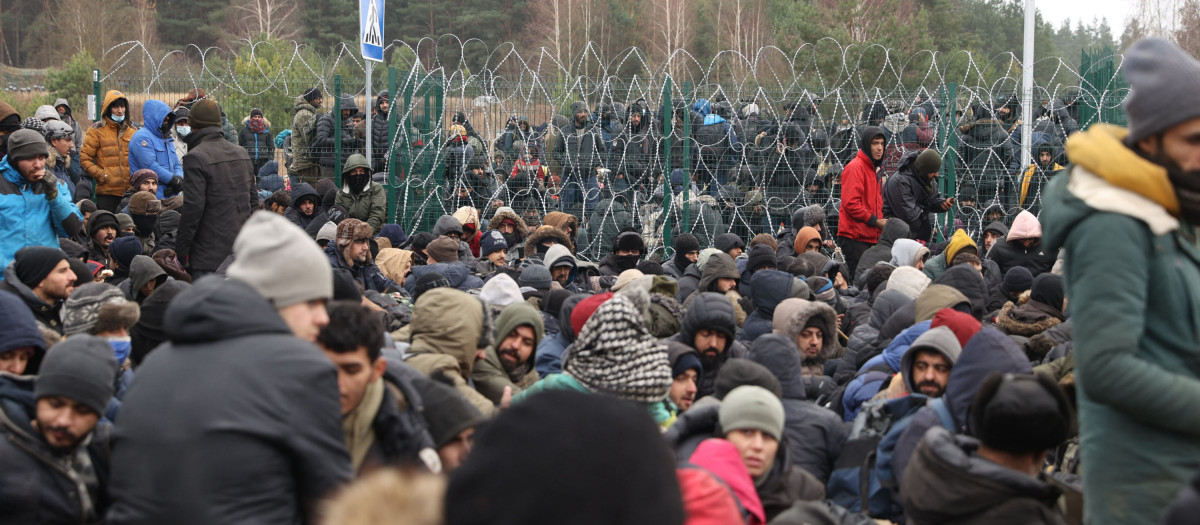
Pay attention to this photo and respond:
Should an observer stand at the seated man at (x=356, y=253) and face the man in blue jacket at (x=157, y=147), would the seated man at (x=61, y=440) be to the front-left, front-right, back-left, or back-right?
back-left

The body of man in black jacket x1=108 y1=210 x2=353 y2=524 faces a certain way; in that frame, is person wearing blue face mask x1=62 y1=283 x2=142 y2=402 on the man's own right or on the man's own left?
on the man's own left

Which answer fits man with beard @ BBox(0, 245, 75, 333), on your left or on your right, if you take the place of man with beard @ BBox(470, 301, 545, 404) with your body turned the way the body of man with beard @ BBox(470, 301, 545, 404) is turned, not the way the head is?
on your right

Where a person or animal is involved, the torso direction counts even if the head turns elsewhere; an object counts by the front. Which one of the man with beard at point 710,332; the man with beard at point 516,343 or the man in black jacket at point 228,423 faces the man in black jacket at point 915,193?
the man in black jacket at point 228,423

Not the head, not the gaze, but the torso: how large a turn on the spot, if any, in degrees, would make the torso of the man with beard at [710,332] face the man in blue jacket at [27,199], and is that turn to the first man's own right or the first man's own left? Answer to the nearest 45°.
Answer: approximately 90° to the first man's own right

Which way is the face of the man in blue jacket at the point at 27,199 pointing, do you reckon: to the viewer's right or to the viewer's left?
to the viewer's right

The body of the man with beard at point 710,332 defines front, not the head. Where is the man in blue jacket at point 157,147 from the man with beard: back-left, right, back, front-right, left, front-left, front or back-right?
back-right

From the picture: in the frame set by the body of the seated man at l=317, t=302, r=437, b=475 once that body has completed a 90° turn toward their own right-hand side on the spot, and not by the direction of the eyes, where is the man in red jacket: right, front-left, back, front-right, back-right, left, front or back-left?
right
